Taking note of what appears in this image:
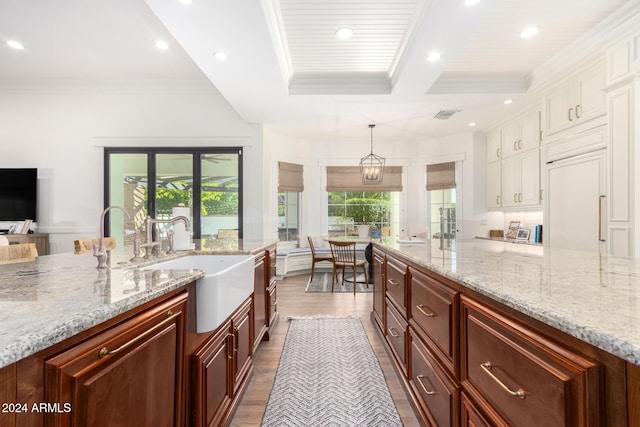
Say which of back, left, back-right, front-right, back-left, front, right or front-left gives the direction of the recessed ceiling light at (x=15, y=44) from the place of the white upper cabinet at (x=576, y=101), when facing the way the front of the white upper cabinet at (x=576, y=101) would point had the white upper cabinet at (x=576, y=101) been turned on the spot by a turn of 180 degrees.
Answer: back

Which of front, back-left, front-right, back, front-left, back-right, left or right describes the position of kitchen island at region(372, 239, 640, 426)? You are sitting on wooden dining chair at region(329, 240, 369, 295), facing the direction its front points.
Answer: back-right

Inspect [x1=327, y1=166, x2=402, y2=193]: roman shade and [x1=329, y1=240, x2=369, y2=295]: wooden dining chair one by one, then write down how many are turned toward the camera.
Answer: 1

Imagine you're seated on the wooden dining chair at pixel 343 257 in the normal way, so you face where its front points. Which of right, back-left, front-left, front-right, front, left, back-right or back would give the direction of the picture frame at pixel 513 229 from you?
front-right

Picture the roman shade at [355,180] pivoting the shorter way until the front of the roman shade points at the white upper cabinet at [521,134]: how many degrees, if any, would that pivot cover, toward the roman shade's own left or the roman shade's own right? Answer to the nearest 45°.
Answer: approximately 45° to the roman shade's own left

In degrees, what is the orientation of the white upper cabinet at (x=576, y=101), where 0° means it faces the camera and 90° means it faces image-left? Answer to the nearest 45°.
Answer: approximately 45°

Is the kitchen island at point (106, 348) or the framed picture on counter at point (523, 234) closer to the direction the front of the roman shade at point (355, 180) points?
the kitchen island

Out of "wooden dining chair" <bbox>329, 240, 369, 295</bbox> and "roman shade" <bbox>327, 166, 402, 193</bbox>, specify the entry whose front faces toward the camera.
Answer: the roman shade

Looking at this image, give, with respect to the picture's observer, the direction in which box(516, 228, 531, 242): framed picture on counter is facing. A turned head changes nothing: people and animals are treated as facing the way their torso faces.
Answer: facing the viewer and to the left of the viewer

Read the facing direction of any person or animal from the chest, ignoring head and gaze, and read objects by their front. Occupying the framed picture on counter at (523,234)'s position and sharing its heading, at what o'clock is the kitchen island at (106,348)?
The kitchen island is roughly at 11 o'clock from the framed picture on counter.

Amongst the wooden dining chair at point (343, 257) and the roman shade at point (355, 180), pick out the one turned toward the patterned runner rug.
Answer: the roman shade

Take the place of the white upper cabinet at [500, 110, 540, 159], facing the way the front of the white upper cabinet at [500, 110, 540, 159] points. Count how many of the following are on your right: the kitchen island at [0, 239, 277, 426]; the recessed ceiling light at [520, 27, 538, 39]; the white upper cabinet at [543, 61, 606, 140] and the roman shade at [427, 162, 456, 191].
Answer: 1

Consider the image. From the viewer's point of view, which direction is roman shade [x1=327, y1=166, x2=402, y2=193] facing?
toward the camera

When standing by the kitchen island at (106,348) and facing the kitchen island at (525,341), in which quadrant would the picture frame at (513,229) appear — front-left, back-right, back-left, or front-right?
front-left

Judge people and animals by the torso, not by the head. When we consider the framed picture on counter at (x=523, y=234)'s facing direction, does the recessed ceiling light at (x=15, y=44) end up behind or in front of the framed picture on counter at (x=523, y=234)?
in front

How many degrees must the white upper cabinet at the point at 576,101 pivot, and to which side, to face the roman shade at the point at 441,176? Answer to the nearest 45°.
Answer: approximately 90° to its right

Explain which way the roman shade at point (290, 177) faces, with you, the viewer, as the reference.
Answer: facing the viewer and to the right of the viewer

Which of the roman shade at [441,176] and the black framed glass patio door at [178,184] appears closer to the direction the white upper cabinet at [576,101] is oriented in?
the black framed glass patio door

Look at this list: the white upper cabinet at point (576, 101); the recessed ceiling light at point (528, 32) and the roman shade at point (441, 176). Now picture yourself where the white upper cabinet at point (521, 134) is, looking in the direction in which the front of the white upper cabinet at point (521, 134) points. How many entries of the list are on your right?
1

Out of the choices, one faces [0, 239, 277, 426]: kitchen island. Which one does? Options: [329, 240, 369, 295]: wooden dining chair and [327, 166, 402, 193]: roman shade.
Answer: the roman shade
